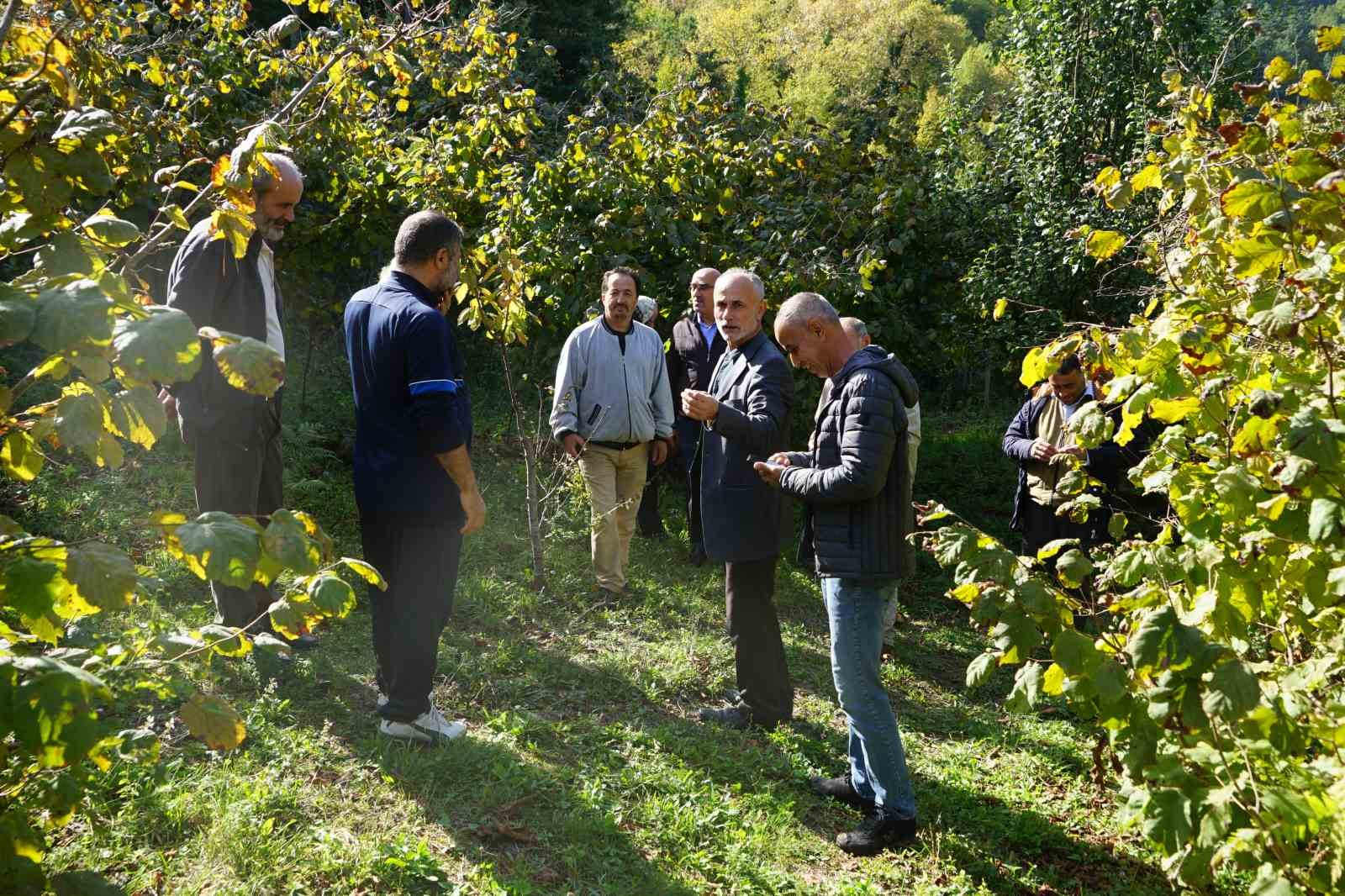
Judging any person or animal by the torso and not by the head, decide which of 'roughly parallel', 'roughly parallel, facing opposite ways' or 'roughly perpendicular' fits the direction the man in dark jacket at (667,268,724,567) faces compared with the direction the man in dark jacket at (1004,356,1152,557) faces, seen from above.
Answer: roughly parallel

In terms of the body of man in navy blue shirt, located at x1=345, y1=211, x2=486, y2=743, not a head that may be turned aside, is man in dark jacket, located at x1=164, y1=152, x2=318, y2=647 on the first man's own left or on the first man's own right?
on the first man's own left

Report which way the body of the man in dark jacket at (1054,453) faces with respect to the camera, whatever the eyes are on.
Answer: toward the camera

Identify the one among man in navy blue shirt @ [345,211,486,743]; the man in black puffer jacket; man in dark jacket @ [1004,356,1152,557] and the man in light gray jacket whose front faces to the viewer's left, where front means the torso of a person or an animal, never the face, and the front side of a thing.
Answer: the man in black puffer jacket

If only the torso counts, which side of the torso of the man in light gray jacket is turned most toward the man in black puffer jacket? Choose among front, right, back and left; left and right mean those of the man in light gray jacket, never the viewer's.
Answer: front

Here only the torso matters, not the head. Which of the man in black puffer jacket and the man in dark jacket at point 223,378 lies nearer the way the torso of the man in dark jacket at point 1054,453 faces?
the man in black puffer jacket

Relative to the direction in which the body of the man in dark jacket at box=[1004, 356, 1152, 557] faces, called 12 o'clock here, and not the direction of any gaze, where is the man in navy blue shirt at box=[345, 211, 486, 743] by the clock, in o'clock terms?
The man in navy blue shirt is roughly at 1 o'clock from the man in dark jacket.

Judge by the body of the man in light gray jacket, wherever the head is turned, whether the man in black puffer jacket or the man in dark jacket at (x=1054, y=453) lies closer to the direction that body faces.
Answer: the man in black puffer jacket

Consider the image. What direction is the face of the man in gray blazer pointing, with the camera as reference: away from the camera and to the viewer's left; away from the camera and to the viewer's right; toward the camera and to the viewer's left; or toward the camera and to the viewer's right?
toward the camera and to the viewer's left

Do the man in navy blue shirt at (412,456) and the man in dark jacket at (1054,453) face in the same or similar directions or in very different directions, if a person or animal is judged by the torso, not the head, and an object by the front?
very different directions

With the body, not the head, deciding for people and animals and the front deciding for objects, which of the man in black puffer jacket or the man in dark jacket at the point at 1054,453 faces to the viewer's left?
the man in black puffer jacket

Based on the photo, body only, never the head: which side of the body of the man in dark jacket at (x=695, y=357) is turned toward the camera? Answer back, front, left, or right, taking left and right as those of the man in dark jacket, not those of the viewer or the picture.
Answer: front

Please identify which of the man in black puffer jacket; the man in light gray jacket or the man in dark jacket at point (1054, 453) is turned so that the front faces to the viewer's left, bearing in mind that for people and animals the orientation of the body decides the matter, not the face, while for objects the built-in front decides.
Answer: the man in black puffer jacket

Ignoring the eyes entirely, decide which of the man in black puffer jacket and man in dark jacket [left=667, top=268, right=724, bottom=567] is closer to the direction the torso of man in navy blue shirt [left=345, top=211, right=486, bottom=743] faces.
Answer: the man in dark jacket

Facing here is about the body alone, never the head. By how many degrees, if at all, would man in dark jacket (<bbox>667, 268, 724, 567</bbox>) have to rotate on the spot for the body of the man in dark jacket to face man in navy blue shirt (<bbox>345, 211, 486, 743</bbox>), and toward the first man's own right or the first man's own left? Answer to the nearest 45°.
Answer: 0° — they already face them

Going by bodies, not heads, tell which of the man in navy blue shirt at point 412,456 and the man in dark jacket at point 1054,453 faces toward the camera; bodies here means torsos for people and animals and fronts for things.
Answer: the man in dark jacket
